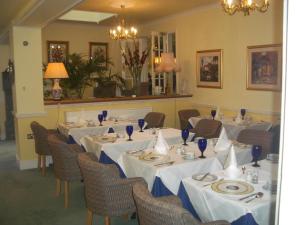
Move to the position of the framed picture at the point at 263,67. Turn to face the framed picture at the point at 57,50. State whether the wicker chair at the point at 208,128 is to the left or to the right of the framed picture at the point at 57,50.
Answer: left

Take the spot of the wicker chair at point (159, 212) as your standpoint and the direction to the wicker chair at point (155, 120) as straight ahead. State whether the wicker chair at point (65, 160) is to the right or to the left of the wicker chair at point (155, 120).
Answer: left

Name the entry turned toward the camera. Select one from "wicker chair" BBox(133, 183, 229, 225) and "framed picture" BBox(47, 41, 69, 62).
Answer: the framed picture

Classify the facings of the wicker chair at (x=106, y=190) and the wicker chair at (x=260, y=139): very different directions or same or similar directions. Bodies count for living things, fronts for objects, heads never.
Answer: very different directions

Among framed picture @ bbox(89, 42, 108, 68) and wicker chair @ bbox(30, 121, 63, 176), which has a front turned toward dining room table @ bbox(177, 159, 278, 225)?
the framed picture

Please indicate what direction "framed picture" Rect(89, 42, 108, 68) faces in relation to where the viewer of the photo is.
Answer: facing the viewer

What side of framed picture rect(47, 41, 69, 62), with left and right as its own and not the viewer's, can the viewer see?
front

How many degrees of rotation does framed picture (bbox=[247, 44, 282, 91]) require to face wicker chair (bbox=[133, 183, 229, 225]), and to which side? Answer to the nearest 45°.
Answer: approximately 45° to its left

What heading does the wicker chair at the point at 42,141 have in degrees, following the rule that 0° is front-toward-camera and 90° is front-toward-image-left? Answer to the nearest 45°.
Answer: approximately 225°

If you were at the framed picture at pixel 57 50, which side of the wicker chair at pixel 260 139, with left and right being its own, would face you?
right

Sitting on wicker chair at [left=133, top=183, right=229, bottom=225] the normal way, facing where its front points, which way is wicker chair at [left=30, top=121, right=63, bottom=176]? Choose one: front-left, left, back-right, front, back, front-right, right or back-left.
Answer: left

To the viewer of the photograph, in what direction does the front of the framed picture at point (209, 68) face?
facing the viewer and to the left of the viewer

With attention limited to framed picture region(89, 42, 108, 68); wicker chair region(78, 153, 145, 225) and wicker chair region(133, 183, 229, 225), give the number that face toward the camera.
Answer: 1

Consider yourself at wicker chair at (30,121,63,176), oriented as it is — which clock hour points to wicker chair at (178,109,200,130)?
wicker chair at (178,109,200,130) is roughly at 1 o'clock from wicker chair at (30,121,63,176).
